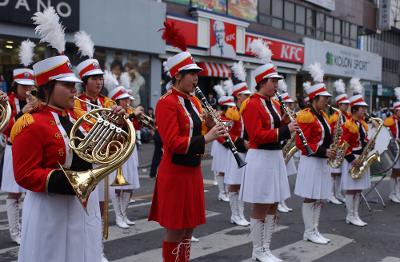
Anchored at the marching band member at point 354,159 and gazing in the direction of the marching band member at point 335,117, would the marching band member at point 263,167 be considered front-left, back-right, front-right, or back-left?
back-left

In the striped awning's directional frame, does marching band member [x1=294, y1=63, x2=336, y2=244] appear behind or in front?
in front

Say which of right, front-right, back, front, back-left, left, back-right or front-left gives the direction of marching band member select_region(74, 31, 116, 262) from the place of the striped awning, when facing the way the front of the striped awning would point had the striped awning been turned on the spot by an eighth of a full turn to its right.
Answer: front

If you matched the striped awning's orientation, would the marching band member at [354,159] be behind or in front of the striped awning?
in front

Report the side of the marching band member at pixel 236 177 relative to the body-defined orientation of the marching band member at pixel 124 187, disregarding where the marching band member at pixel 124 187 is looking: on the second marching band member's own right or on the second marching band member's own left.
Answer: on the second marching band member's own left

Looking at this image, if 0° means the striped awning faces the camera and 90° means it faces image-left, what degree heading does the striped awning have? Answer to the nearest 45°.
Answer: approximately 315°

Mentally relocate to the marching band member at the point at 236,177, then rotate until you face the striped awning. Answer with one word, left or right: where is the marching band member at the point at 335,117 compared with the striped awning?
right

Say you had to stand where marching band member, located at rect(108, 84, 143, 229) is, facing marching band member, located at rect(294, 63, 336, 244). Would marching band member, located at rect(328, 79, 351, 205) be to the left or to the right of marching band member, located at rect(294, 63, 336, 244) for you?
left
